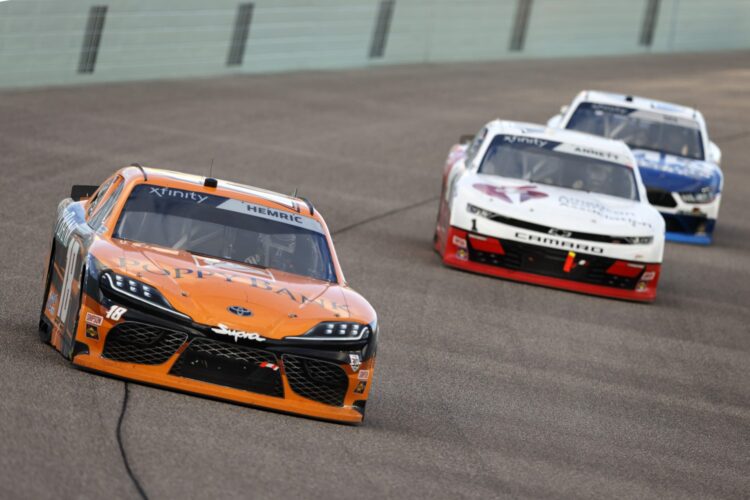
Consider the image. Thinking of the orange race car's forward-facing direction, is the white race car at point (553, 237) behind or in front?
behind

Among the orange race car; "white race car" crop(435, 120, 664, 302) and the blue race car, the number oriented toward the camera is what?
3

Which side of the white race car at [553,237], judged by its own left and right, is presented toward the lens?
front

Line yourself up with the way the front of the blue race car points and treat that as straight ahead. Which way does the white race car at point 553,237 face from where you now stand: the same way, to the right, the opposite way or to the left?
the same way

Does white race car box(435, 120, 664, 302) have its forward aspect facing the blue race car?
no

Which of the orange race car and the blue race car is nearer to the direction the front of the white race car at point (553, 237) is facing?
the orange race car

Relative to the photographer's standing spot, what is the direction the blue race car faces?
facing the viewer

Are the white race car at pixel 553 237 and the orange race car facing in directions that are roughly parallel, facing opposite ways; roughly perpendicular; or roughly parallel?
roughly parallel

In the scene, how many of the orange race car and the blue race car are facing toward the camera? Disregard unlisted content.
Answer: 2

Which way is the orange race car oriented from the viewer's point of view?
toward the camera

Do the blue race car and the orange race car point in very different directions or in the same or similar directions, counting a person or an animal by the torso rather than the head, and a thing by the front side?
same or similar directions

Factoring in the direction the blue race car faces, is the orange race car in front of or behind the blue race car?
in front
